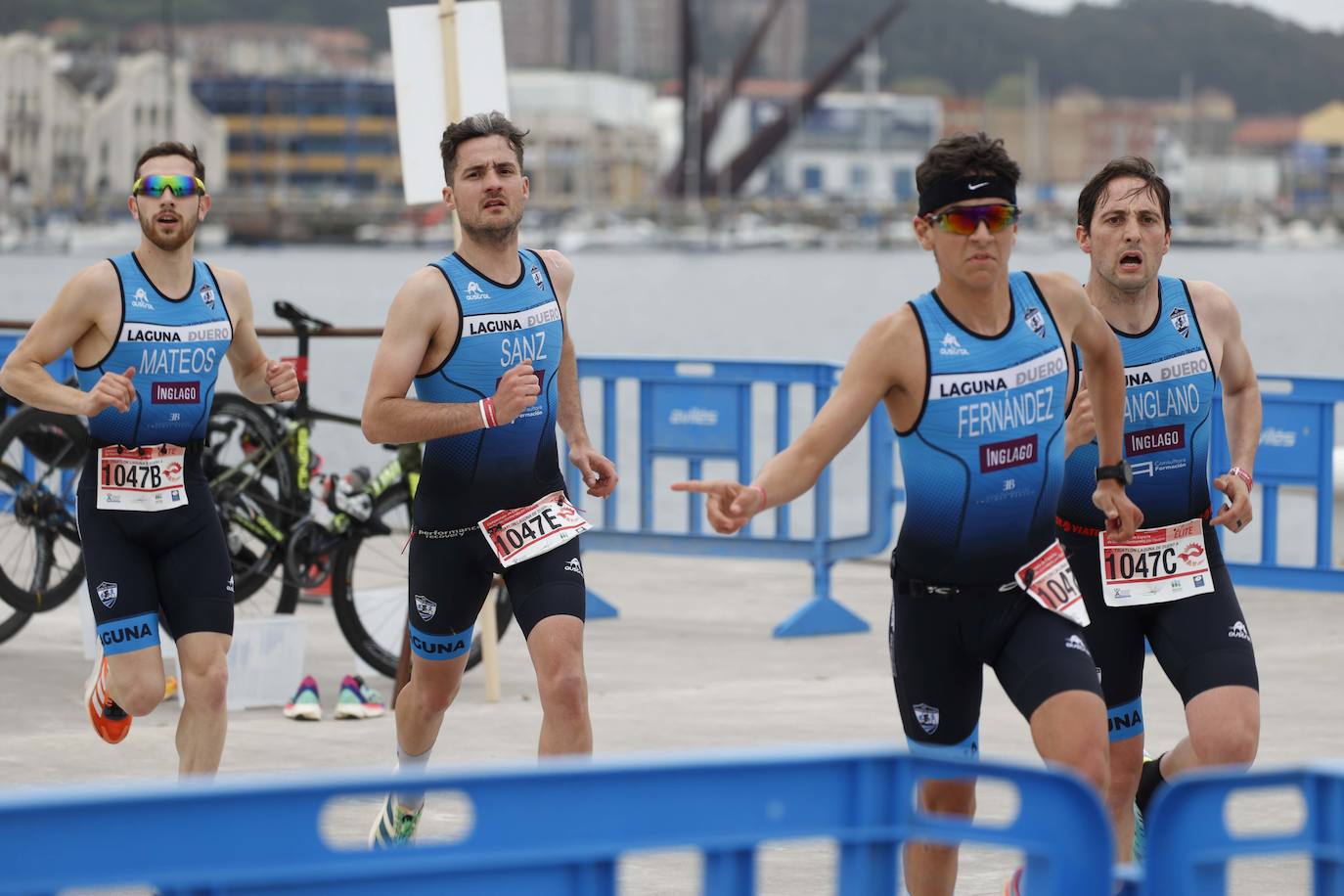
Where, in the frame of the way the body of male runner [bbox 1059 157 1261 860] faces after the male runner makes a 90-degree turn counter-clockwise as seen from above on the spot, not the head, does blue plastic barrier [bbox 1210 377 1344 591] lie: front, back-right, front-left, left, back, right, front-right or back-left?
left

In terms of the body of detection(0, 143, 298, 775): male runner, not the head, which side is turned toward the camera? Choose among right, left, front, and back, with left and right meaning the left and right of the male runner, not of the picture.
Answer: front

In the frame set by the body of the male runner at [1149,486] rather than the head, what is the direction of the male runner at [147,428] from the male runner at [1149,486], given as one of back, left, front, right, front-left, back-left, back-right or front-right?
right

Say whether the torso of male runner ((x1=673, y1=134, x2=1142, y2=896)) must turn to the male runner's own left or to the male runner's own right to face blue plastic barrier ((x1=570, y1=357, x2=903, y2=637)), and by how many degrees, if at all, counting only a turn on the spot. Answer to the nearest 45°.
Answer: approximately 180°

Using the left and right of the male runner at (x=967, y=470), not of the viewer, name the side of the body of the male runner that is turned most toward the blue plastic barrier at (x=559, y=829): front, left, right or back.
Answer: front

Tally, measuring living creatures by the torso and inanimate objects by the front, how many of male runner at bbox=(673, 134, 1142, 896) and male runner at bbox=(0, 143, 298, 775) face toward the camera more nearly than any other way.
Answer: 2

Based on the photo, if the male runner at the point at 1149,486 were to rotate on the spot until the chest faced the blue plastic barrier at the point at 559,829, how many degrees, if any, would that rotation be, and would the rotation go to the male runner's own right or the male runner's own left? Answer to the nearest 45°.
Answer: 0° — they already face it

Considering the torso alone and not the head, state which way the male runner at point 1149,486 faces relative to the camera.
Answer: toward the camera

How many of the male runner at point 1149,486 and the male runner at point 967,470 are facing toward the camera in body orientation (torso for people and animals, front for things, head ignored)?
2

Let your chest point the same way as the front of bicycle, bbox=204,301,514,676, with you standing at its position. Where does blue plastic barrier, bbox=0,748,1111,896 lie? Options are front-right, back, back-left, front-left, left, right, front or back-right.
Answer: front-right

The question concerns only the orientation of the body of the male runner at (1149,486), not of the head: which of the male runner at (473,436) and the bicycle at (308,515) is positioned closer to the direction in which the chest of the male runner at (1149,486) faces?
the male runner

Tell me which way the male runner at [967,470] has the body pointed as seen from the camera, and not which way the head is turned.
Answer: toward the camera

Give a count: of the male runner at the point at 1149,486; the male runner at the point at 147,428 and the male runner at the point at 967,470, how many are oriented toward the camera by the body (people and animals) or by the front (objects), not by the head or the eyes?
3
